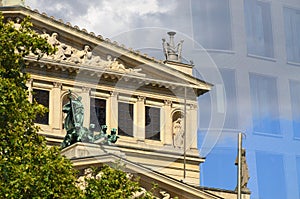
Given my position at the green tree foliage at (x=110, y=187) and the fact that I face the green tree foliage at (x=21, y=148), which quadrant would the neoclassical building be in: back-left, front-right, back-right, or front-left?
back-right

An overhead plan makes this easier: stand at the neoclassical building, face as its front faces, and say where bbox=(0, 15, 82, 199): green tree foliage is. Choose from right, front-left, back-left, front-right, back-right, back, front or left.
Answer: front-right
